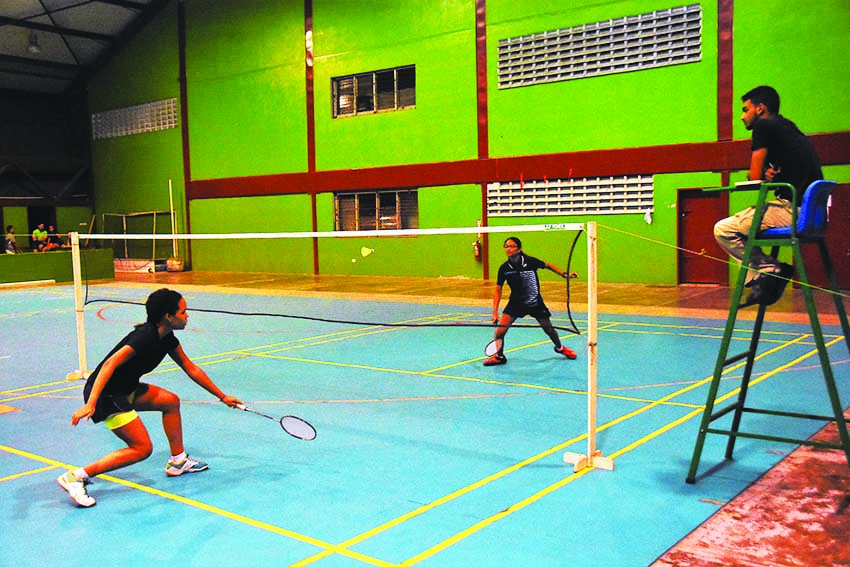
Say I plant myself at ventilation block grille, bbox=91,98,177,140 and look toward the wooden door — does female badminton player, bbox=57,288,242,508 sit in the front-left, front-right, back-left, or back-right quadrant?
front-right

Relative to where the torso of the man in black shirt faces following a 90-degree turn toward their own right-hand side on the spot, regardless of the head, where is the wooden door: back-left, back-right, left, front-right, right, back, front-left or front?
front

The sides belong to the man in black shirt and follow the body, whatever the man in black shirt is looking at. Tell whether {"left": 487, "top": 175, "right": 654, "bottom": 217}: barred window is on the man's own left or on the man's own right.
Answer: on the man's own right

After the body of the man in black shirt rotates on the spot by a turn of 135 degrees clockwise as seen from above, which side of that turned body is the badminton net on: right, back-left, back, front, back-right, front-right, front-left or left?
left

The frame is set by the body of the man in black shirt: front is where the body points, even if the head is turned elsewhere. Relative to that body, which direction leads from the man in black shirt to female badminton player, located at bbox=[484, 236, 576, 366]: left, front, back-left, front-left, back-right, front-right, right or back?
front-right

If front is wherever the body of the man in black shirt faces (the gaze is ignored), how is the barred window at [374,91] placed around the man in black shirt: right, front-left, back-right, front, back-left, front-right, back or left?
front-right

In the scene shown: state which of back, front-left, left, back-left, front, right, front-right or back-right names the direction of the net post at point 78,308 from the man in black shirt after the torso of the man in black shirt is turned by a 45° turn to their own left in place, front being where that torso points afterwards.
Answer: front-right

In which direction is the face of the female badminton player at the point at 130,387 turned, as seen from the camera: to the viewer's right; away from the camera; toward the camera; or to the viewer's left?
to the viewer's right

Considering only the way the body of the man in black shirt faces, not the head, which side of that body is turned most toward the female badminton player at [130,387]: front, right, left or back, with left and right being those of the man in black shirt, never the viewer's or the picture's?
front

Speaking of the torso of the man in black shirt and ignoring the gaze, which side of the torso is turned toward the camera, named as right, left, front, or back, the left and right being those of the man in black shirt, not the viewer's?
left

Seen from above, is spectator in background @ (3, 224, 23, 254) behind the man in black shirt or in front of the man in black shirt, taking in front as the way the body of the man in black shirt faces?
in front

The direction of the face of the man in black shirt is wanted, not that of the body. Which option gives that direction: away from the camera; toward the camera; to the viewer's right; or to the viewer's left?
to the viewer's left
